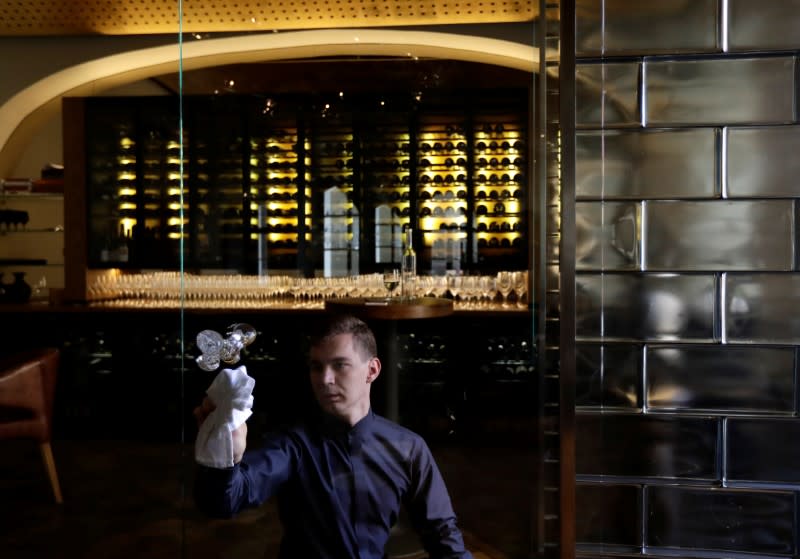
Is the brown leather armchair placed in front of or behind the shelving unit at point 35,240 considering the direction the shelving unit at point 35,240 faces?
in front

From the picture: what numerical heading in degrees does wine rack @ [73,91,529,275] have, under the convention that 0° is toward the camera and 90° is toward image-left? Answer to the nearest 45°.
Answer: approximately 0°

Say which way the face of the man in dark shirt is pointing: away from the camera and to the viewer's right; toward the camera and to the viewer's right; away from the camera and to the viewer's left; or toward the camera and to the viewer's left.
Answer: toward the camera and to the viewer's left

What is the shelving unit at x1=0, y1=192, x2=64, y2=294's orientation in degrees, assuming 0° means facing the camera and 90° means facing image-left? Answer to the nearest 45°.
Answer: approximately 0°
